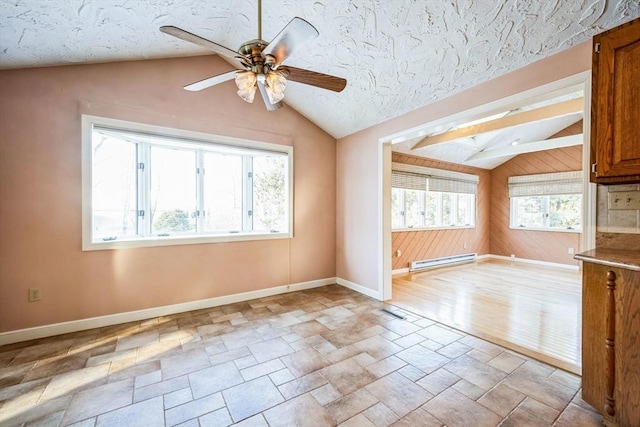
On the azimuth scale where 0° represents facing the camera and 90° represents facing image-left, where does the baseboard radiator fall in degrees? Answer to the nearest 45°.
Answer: approximately 315°

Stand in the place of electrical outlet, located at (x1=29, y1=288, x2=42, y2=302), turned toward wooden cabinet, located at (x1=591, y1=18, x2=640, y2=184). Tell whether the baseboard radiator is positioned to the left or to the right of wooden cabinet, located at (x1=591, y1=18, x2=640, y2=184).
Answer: left

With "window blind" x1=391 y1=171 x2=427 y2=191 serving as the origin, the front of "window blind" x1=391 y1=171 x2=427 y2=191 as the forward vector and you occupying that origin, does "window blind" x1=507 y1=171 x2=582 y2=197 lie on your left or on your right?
on your left

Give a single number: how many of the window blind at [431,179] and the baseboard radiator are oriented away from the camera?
0

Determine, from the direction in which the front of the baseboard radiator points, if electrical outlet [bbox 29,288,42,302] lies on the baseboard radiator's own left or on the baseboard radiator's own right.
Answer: on the baseboard radiator's own right

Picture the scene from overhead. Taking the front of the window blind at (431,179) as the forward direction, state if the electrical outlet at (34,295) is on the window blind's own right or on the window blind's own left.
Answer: on the window blind's own right

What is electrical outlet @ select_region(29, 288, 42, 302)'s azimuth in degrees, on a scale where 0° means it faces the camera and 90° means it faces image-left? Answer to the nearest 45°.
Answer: approximately 0°

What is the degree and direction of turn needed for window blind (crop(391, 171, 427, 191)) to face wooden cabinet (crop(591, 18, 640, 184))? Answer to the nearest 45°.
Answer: approximately 45° to its right

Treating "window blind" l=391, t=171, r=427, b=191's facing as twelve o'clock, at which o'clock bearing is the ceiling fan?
The ceiling fan is roughly at 2 o'clock from the window blind.

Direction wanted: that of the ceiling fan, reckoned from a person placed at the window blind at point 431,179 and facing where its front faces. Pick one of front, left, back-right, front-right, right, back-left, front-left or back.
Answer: front-right

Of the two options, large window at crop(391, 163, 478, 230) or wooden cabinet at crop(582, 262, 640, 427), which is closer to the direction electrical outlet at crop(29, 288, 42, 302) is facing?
the wooden cabinet

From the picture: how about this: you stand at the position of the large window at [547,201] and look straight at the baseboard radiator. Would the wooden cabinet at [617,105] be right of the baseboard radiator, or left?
left

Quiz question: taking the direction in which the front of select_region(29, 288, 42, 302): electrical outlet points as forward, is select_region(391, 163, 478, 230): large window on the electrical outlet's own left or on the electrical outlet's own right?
on the electrical outlet's own left

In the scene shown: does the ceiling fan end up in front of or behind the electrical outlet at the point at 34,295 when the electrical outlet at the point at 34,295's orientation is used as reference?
in front
